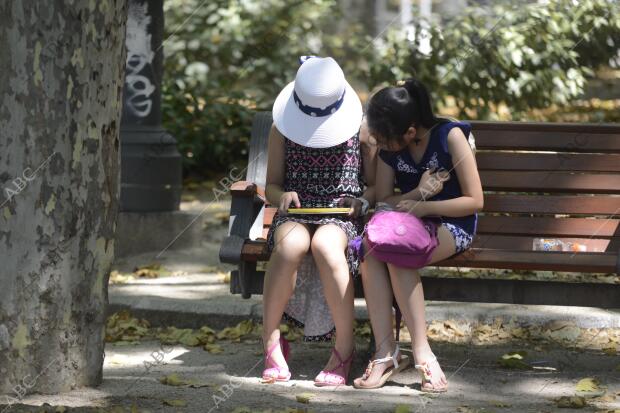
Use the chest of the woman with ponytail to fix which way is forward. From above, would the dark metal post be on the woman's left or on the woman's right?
on the woman's right

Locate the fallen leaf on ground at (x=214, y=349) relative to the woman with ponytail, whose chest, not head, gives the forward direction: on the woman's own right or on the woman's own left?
on the woman's own right

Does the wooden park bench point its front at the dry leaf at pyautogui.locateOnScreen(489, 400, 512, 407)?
yes

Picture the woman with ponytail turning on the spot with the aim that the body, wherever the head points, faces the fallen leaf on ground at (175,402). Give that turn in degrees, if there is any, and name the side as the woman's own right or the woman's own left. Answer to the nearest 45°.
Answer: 0° — they already face it

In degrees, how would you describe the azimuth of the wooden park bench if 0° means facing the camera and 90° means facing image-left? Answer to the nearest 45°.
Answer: approximately 0°
